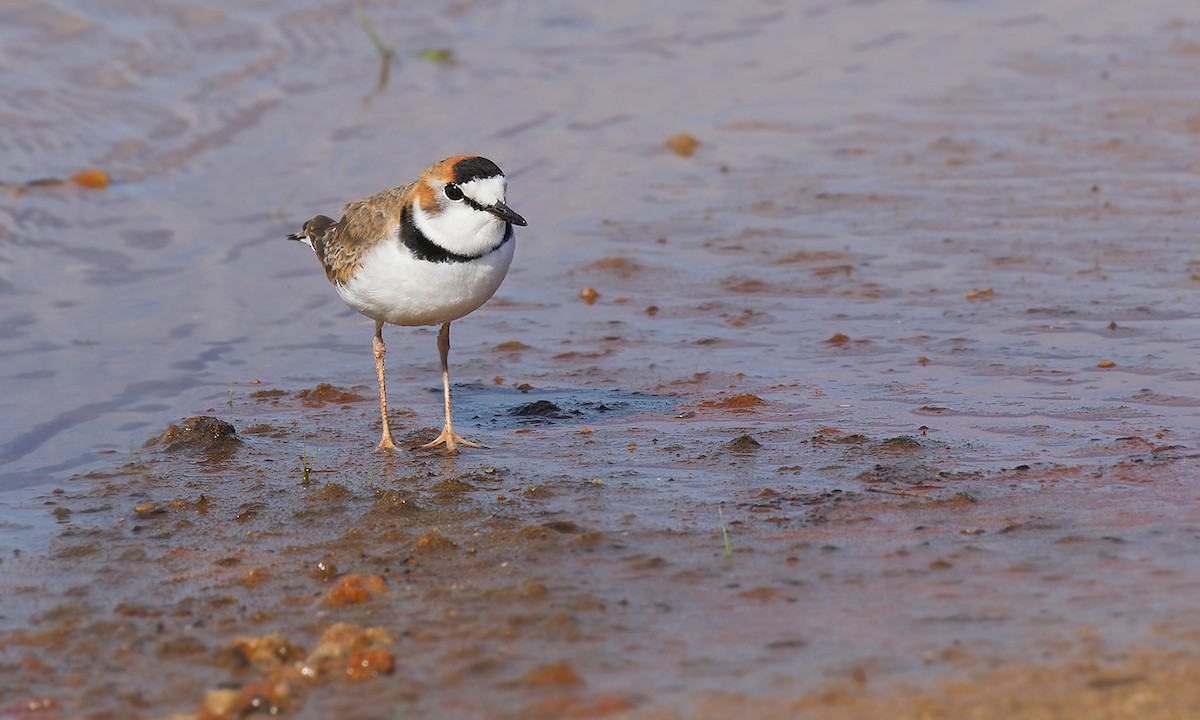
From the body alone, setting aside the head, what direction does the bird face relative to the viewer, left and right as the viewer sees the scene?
facing the viewer and to the right of the viewer

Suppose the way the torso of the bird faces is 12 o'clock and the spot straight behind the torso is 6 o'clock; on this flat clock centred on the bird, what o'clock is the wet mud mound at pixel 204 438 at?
The wet mud mound is roughly at 5 o'clock from the bird.
